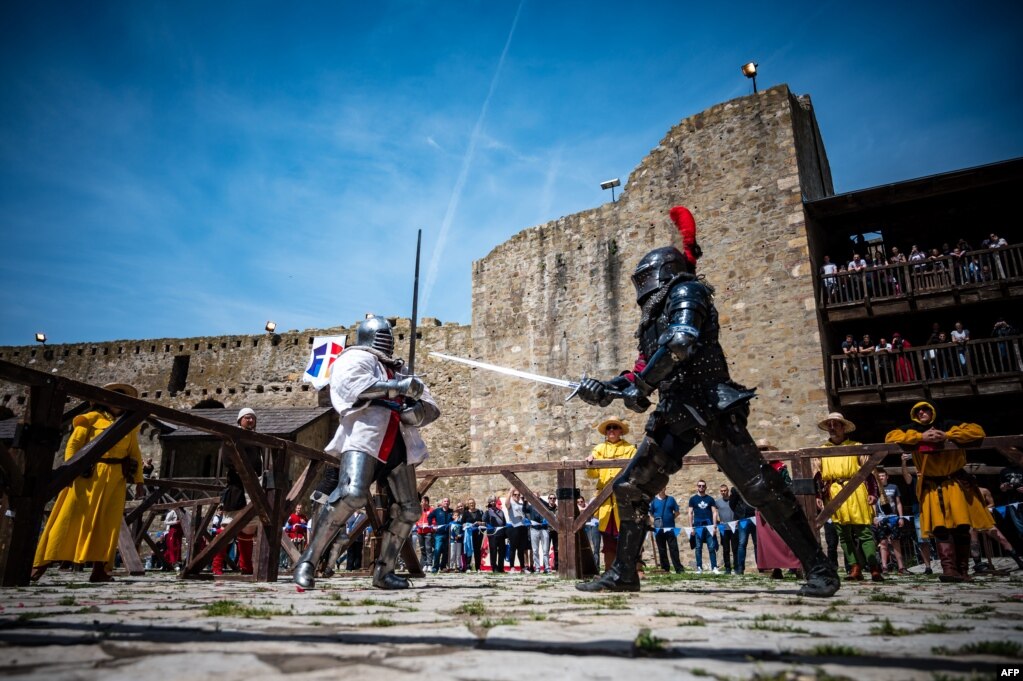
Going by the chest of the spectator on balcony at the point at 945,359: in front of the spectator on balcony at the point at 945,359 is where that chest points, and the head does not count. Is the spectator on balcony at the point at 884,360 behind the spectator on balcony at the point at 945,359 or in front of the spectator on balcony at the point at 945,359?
in front

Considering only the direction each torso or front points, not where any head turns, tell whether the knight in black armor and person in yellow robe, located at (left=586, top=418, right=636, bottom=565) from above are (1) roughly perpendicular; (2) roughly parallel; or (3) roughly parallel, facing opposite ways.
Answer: roughly perpendicular

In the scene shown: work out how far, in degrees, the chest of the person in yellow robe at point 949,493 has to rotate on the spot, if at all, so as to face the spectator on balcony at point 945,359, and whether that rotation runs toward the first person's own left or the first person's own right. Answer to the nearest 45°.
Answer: approximately 180°

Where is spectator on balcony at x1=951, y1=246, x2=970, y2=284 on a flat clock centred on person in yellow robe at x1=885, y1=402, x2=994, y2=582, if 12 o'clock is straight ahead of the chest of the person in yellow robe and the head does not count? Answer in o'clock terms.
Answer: The spectator on balcony is roughly at 6 o'clock from the person in yellow robe.

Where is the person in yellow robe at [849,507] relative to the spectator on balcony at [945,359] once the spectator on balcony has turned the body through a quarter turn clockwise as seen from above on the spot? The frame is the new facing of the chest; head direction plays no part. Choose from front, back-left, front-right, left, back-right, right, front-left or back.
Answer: back-left

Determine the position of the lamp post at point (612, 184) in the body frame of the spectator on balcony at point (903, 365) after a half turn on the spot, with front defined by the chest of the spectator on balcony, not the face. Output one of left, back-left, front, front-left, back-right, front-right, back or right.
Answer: back-left

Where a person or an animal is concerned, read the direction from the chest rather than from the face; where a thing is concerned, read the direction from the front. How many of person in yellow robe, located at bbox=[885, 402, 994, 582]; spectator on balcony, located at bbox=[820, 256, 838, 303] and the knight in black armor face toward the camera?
2

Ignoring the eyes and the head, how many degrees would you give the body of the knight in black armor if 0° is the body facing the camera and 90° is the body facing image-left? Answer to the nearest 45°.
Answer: approximately 90°

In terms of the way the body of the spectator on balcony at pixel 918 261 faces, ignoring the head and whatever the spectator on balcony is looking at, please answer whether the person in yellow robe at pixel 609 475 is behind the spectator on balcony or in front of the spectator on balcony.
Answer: in front

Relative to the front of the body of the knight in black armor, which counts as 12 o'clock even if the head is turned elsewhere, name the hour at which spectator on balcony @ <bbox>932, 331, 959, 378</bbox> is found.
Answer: The spectator on balcony is roughly at 4 o'clock from the knight in black armor.

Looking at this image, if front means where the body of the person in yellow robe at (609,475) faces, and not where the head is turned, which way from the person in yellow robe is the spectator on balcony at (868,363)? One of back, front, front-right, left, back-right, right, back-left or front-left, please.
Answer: back-left
